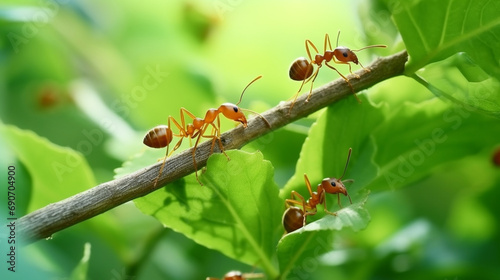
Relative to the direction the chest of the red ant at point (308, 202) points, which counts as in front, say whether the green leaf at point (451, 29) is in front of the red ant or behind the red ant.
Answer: in front

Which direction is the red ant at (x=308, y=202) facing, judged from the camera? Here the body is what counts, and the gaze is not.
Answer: to the viewer's right

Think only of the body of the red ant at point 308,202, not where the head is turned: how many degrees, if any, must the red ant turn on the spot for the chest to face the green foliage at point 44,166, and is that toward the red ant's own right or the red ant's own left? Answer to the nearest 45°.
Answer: approximately 180°
